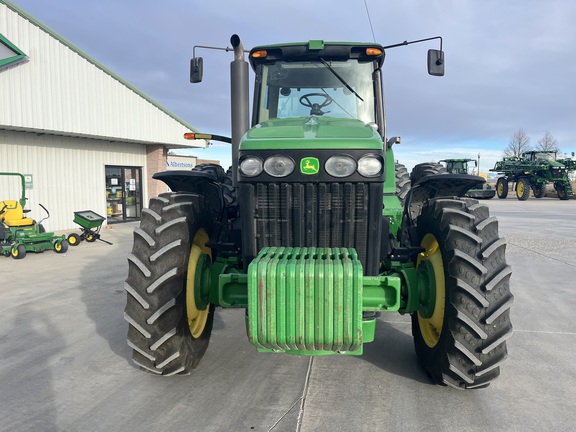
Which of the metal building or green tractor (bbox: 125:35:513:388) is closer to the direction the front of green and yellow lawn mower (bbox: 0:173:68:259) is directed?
the green tractor

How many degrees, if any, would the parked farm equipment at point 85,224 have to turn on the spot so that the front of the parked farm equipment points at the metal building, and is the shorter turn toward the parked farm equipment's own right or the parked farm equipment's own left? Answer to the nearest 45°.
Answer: approximately 135° to the parked farm equipment's own left

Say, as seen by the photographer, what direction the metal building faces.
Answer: facing the viewer and to the right of the viewer

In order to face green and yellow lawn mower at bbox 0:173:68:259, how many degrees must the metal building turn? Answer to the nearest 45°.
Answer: approximately 45° to its right

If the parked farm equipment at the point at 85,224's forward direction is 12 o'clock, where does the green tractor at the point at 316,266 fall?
The green tractor is roughly at 1 o'clock from the parked farm equipment.

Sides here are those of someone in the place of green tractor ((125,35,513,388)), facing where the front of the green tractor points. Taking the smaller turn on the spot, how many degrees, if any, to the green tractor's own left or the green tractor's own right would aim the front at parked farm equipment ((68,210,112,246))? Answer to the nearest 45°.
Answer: approximately 135° to the green tractor's own right

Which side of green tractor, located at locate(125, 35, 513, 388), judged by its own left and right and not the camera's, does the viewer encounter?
front

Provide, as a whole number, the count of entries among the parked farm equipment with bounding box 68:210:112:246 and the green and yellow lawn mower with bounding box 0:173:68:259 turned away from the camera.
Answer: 0

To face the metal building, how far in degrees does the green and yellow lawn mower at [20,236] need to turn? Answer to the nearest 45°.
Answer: approximately 135° to its left
